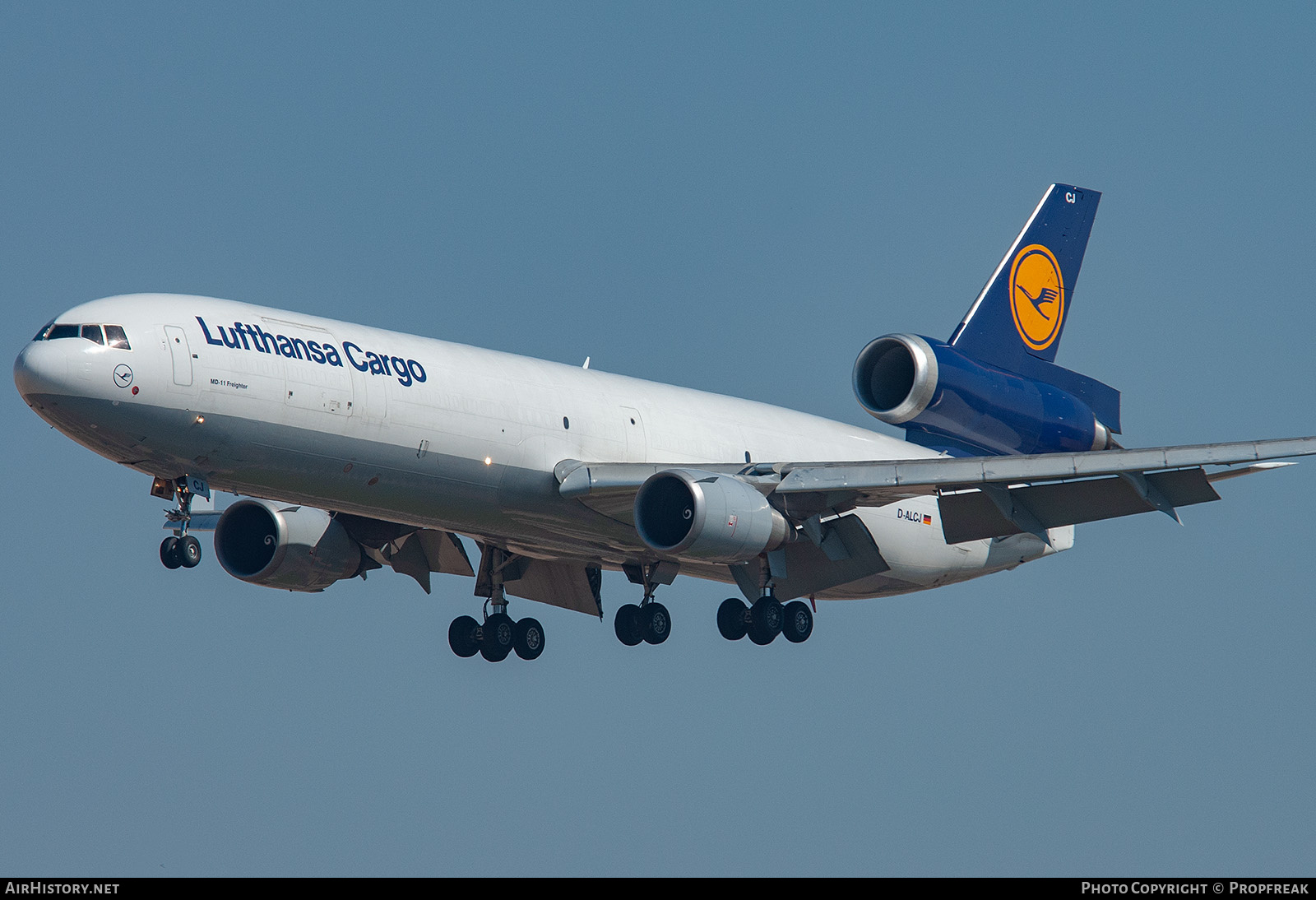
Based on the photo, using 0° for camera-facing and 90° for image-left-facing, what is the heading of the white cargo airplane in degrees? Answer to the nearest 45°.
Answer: approximately 45°
